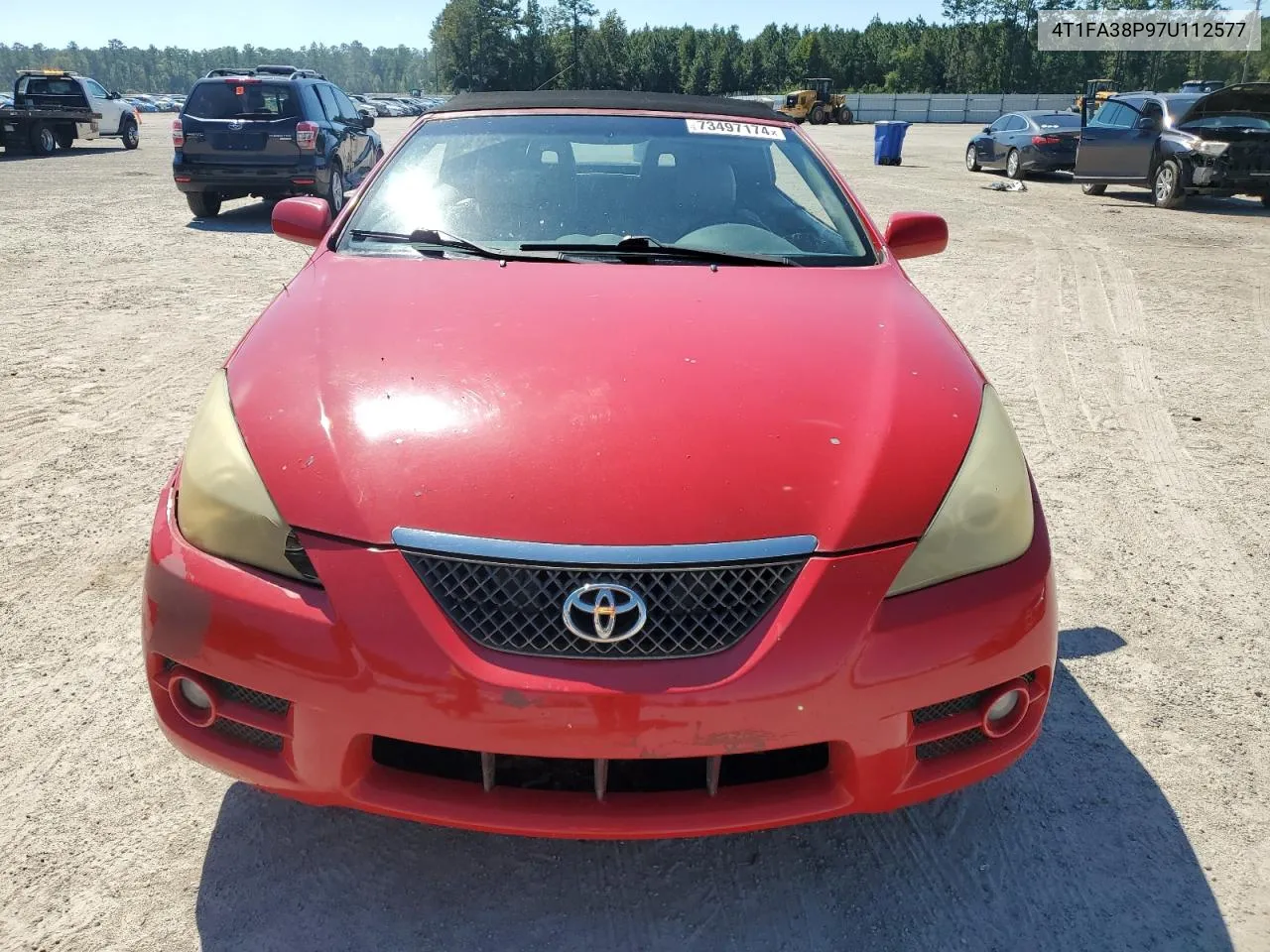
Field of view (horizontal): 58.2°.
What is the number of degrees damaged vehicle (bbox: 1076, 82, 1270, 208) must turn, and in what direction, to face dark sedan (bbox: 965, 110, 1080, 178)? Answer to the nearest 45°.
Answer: approximately 180°

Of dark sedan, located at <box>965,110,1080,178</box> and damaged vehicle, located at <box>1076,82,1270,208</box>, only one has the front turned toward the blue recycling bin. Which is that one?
the dark sedan

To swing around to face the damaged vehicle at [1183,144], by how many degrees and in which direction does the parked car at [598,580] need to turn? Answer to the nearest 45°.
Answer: approximately 135° to its left

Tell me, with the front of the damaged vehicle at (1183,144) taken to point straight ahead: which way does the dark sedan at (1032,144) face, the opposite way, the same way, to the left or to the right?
the opposite way

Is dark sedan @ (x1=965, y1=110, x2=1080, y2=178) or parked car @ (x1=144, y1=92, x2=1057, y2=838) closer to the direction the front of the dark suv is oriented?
the dark sedan

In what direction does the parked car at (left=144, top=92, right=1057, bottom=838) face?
toward the camera

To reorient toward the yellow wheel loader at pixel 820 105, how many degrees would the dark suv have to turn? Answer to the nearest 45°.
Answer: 0° — it already faces it

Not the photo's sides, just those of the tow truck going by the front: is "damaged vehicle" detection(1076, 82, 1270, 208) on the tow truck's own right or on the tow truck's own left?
on the tow truck's own right

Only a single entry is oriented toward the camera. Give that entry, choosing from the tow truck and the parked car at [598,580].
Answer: the parked car

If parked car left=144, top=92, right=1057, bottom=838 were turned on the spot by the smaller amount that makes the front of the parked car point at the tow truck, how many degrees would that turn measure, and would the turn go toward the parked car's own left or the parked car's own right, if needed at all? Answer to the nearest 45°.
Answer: approximately 135° to the parked car's own right

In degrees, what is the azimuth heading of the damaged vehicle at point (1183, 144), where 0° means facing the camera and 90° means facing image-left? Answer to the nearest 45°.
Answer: approximately 315°

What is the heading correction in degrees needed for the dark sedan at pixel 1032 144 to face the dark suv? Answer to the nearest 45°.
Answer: approximately 90° to its left

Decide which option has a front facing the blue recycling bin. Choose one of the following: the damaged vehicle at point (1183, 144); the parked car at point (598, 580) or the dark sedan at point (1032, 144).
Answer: the dark sedan

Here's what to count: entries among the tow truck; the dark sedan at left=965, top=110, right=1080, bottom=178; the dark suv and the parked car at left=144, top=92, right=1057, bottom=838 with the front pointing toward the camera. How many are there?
1

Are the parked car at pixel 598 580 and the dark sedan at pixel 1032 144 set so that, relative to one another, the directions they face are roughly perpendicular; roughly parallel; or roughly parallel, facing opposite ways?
roughly parallel, facing opposite ways

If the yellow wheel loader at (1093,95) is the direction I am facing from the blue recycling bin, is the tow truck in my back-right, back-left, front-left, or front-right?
back-left

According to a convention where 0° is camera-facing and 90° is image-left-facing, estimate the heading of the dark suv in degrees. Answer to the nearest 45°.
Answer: approximately 225°

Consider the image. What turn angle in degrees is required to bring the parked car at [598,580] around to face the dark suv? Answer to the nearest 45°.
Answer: approximately 180°

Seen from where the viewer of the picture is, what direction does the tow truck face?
facing away from the viewer and to the right of the viewer

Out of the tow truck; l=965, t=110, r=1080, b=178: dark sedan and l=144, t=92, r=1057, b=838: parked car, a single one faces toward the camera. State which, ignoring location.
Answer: the parked car
